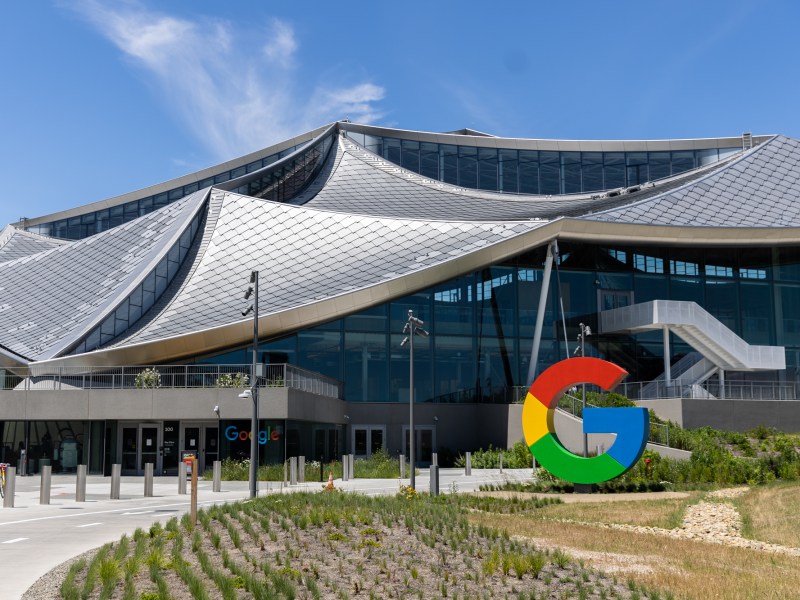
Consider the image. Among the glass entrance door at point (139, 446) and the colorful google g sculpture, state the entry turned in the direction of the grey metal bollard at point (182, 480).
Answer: the glass entrance door

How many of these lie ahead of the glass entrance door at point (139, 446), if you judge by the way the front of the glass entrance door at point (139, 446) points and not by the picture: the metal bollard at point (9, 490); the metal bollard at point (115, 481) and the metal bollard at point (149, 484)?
3

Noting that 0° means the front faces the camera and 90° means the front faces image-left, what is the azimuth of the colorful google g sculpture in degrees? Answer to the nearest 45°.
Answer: approximately 0°

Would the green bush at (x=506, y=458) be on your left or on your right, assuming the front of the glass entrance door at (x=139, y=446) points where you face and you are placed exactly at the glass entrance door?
on your left

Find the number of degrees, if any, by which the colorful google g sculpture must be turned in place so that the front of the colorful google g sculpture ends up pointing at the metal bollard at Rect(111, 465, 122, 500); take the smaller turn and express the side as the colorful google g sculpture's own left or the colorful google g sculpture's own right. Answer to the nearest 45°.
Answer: approximately 90° to the colorful google g sculpture's own right

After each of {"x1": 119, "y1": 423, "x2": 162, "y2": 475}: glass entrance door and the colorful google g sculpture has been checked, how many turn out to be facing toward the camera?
2

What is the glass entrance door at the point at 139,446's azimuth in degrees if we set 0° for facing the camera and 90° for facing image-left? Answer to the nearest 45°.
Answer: approximately 0°

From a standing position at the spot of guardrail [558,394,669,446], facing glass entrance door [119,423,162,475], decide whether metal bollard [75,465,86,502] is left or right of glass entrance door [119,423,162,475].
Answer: left

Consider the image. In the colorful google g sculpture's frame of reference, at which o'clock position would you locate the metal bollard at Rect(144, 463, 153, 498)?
The metal bollard is roughly at 3 o'clock from the colorful google g sculpture.
